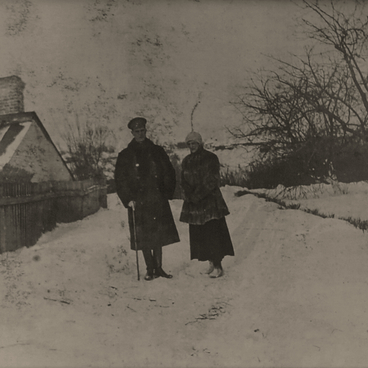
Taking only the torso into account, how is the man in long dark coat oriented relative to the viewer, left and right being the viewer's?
facing the viewer

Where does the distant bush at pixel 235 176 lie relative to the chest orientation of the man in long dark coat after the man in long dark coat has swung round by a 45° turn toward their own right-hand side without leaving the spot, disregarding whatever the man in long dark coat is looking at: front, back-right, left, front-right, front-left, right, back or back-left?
back

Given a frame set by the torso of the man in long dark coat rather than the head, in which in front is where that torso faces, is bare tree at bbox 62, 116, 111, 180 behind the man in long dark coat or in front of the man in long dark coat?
behind

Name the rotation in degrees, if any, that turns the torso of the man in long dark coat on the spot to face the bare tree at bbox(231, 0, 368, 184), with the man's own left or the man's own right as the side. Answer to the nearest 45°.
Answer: approximately 135° to the man's own left

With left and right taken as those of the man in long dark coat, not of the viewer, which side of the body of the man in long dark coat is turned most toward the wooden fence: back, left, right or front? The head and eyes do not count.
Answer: right

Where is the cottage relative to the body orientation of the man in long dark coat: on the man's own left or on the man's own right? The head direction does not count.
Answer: on the man's own right

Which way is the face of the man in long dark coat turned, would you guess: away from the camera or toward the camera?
toward the camera
